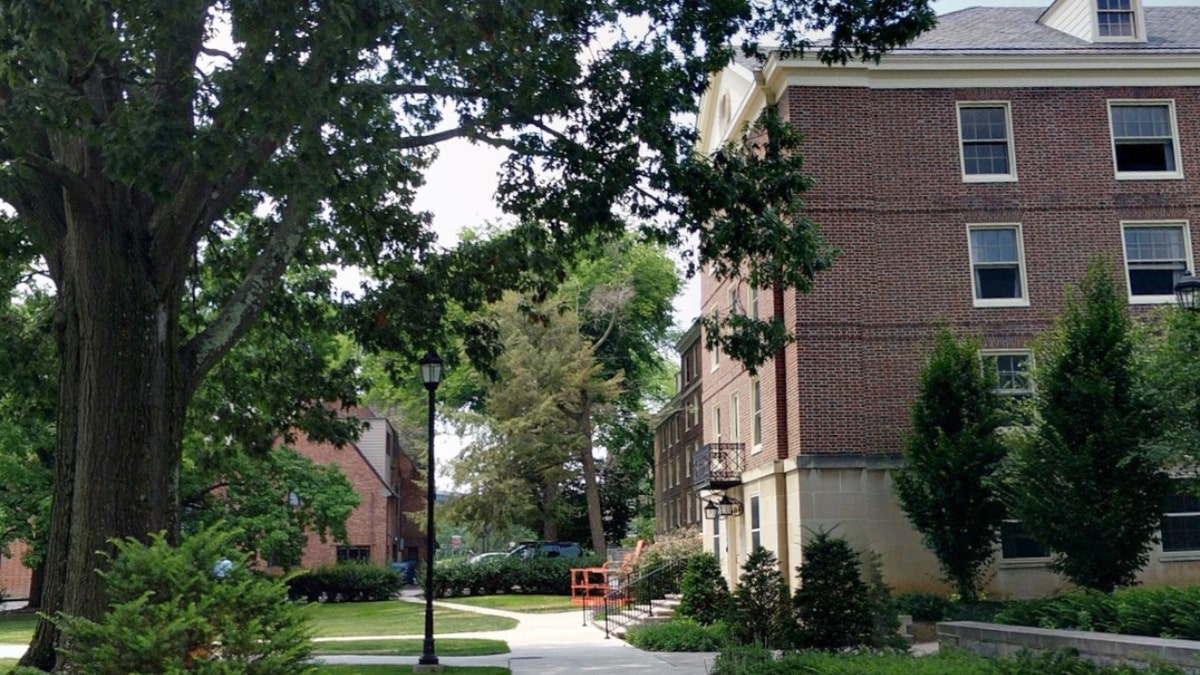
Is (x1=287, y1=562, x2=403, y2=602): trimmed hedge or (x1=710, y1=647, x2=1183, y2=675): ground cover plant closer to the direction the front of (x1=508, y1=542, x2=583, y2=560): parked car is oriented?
the trimmed hedge

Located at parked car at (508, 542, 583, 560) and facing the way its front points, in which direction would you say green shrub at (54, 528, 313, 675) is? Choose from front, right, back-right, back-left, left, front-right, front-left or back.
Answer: left

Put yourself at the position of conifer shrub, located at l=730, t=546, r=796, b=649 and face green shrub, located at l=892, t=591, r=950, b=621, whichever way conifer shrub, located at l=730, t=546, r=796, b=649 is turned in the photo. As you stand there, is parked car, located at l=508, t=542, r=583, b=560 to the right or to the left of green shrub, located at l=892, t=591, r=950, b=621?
left

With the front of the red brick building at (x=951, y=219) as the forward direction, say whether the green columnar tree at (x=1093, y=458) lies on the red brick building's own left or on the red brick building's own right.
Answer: on the red brick building's own left

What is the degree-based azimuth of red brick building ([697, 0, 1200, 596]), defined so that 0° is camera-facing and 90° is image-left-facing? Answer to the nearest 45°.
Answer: approximately 90°

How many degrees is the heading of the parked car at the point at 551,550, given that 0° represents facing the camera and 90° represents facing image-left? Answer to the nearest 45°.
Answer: approximately 90°

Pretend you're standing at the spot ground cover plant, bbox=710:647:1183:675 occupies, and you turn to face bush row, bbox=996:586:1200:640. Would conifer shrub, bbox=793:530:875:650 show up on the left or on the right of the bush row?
left

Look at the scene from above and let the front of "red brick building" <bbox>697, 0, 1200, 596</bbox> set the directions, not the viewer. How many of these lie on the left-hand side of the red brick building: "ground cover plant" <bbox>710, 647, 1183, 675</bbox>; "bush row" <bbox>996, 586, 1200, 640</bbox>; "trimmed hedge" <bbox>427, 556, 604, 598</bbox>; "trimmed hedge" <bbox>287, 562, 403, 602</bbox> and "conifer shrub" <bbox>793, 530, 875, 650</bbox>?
3

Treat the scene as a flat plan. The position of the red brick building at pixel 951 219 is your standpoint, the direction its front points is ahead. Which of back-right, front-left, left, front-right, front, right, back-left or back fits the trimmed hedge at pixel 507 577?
front-right

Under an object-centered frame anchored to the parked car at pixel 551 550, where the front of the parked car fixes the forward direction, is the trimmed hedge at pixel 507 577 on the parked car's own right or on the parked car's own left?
on the parked car's own left

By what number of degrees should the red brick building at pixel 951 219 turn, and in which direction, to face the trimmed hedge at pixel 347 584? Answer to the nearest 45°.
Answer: approximately 45° to its right
